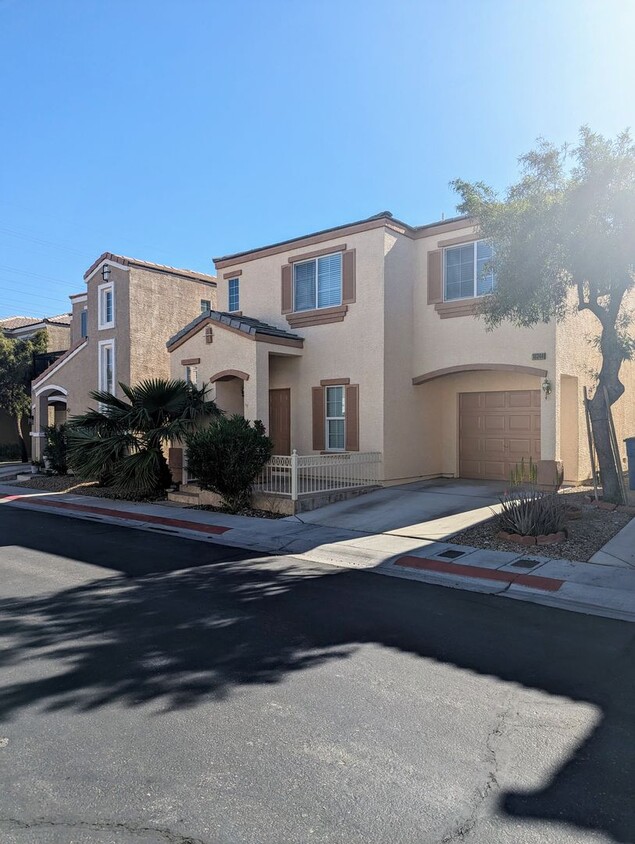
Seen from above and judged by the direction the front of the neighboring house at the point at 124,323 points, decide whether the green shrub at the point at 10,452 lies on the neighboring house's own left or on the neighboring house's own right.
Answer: on the neighboring house's own right

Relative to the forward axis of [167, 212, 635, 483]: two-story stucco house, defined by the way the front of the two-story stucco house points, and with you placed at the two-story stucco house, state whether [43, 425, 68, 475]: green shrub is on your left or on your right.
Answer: on your right

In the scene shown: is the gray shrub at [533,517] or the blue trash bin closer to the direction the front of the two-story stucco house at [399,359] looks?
the gray shrub

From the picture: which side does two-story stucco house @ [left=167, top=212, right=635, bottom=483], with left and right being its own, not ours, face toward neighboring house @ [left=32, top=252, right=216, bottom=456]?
right

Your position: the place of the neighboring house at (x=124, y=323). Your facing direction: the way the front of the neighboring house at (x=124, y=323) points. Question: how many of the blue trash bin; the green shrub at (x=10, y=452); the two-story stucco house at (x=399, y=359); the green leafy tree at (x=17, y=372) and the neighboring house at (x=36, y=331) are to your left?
2

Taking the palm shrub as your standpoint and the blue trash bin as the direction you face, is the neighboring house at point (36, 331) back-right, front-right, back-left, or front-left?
back-left

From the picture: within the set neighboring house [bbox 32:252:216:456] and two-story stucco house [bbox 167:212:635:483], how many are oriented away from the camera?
0

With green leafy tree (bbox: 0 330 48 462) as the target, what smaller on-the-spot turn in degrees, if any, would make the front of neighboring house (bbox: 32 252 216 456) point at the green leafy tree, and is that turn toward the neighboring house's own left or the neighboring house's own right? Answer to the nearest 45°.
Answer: approximately 90° to the neighboring house's own right

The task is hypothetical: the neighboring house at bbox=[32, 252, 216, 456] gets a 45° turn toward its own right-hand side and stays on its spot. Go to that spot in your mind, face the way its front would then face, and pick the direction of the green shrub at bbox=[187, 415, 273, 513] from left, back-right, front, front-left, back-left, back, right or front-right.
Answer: left

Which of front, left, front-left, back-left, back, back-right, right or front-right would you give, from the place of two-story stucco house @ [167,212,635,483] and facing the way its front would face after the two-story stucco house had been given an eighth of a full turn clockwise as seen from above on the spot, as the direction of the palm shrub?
front

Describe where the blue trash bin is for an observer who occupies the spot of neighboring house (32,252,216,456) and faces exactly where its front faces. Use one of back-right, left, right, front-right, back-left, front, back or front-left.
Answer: left

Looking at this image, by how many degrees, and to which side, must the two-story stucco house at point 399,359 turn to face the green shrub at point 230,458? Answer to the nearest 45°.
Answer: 0° — it already faces it

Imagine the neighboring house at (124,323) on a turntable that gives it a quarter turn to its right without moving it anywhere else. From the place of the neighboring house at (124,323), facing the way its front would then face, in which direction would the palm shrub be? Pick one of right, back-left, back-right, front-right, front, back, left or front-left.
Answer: back-left

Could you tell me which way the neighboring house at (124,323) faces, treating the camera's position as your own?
facing the viewer and to the left of the viewer
